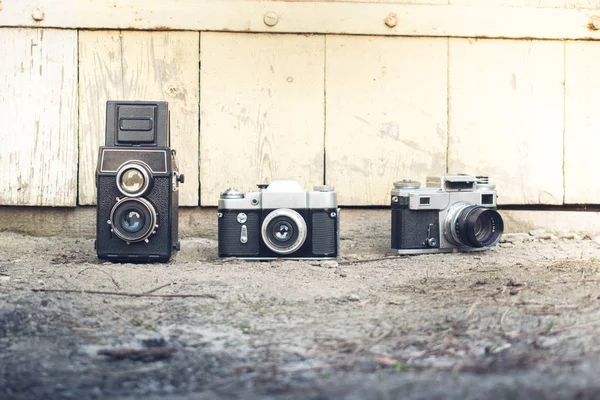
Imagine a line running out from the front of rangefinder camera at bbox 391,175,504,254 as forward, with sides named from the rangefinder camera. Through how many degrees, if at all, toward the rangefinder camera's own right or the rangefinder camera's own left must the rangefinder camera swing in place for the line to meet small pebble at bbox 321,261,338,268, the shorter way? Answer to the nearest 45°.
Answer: approximately 90° to the rangefinder camera's own right

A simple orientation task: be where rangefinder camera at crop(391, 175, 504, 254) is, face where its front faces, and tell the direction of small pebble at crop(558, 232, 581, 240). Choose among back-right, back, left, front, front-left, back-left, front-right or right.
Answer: left

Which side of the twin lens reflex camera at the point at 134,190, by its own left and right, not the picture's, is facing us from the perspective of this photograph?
front

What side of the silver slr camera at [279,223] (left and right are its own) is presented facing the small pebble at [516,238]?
left

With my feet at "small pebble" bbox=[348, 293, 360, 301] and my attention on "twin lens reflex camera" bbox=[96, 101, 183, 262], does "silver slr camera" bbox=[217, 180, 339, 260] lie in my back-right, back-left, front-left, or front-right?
front-right

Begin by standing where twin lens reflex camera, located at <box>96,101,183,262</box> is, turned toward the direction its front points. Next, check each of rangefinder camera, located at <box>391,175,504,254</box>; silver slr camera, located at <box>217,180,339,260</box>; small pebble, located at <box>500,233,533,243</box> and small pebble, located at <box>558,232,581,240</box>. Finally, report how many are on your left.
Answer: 4

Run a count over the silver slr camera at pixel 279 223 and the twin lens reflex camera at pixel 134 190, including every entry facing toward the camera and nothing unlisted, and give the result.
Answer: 2

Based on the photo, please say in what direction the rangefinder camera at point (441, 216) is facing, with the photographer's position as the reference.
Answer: facing the viewer and to the right of the viewer

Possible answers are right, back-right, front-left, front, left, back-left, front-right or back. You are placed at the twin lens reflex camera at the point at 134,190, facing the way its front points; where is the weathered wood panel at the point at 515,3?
left

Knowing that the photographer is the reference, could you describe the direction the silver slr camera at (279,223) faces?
facing the viewer

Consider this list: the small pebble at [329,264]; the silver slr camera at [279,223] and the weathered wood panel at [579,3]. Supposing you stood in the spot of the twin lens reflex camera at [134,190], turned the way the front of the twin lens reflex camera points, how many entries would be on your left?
3

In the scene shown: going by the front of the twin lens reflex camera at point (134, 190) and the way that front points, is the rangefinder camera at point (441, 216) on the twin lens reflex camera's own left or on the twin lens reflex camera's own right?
on the twin lens reflex camera's own left

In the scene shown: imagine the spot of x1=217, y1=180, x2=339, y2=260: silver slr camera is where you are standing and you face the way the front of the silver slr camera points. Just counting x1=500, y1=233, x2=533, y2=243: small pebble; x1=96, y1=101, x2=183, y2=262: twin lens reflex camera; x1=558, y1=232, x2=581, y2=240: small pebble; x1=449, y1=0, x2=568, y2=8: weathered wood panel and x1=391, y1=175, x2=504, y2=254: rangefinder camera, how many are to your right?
1

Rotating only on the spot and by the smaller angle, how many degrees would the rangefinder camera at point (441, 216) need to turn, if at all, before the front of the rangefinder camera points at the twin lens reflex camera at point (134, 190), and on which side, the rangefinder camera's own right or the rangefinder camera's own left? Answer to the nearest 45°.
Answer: approximately 90° to the rangefinder camera's own right
